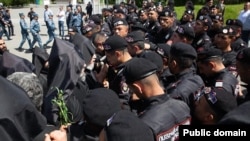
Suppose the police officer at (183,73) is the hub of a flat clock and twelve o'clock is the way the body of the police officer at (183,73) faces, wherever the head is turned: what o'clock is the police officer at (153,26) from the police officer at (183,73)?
the police officer at (153,26) is roughly at 1 o'clock from the police officer at (183,73).

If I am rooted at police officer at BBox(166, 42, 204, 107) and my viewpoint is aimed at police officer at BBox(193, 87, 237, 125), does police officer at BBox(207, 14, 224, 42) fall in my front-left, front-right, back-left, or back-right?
back-left

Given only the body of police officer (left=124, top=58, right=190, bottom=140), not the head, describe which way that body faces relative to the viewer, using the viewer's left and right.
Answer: facing away from the viewer and to the left of the viewer

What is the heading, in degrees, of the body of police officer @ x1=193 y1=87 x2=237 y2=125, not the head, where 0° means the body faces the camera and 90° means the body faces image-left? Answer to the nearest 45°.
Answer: approximately 90°

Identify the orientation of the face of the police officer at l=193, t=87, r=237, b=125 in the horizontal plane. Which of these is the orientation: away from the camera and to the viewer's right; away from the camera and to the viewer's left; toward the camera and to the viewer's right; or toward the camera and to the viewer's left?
away from the camera and to the viewer's left

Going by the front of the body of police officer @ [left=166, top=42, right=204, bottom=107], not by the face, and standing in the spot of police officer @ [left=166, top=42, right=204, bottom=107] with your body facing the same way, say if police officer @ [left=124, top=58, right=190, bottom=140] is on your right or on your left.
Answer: on your left

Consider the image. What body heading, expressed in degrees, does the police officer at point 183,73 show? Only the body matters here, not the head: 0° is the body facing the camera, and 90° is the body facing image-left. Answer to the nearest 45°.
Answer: approximately 135°

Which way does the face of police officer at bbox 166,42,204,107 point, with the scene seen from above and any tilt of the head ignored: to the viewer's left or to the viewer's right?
to the viewer's left

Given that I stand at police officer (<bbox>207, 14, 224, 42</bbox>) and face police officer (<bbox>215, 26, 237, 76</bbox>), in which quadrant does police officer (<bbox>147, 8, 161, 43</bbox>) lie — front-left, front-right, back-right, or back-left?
back-right

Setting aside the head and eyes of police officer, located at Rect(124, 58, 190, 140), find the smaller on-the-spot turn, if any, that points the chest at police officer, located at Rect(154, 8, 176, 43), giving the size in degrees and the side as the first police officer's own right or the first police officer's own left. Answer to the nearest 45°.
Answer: approximately 45° to the first police officer's own right

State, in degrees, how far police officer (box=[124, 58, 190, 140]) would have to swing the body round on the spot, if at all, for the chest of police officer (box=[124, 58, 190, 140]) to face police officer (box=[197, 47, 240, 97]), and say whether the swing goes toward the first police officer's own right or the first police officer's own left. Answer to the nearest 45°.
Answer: approximately 90° to the first police officer's own right
